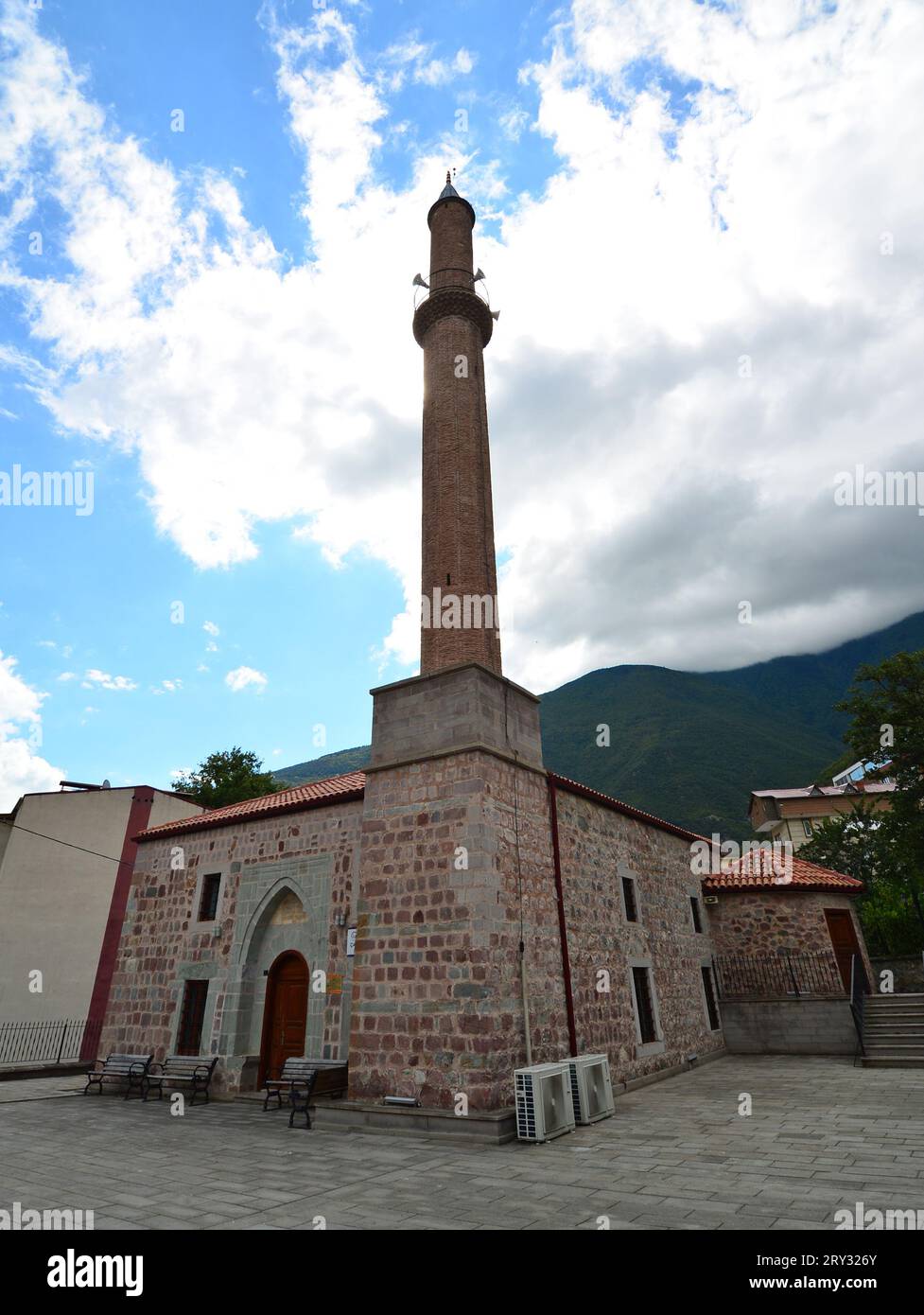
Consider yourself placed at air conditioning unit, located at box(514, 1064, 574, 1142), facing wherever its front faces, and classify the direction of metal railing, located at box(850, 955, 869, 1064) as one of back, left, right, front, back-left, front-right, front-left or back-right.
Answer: left

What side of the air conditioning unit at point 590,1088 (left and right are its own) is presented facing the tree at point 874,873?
left

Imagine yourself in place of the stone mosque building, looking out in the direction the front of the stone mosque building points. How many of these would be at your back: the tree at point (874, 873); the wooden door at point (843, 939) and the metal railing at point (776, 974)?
3

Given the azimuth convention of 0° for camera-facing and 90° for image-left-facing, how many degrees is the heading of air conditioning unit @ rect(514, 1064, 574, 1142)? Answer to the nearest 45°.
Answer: approximately 315°

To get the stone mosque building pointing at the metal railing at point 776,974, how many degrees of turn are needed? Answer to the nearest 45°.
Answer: approximately 180°

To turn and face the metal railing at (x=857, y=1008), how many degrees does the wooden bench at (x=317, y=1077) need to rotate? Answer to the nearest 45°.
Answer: approximately 135° to its left

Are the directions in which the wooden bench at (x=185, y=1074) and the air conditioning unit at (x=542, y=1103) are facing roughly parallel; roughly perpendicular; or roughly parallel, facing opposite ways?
roughly perpendicular

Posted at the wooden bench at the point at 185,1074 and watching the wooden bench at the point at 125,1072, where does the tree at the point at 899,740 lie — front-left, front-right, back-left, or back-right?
back-right

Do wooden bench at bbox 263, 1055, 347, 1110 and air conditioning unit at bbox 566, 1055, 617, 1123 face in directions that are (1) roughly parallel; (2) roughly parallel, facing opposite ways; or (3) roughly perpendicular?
roughly perpendicular

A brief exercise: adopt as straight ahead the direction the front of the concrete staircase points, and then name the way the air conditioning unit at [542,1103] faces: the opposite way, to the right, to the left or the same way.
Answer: to the left

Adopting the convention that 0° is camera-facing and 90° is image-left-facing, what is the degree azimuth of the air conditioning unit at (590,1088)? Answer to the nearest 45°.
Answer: approximately 315°

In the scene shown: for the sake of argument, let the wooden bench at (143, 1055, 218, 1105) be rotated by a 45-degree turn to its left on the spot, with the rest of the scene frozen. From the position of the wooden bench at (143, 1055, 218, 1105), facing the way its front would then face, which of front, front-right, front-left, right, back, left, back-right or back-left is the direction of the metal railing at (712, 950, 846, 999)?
left

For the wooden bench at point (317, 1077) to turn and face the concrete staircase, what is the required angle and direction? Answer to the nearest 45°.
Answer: approximately 135° to its left
